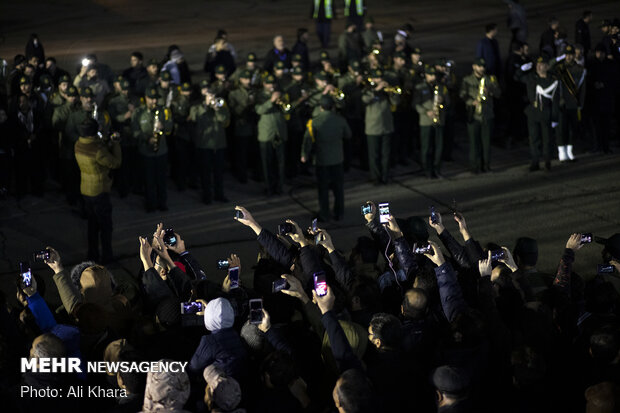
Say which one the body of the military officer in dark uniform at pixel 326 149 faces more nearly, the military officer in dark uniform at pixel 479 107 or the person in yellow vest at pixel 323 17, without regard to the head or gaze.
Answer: the person in yellow vest

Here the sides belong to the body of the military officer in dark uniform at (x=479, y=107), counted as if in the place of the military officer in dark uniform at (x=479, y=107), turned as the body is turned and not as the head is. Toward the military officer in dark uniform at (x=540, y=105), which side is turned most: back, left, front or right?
left

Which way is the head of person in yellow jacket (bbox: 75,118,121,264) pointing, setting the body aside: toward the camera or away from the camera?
away from the camera

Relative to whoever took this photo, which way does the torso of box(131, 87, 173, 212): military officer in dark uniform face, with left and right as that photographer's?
facing the viewer

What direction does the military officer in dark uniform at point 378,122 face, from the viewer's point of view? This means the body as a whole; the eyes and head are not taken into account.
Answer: toward the camera

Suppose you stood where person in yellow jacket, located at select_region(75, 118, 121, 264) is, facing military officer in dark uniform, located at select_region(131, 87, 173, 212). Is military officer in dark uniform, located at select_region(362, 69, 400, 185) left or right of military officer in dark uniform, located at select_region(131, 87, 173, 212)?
right

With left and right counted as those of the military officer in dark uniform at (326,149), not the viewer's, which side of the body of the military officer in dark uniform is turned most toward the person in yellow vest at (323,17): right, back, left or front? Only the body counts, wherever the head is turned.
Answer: front

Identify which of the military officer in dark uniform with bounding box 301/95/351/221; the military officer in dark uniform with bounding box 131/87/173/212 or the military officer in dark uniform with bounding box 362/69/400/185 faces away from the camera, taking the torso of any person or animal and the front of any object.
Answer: the military officer in dark uniform with bounding box 301/95/351/221

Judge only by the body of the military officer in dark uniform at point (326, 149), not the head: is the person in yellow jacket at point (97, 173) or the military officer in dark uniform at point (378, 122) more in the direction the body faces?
the military officer in dark uniform

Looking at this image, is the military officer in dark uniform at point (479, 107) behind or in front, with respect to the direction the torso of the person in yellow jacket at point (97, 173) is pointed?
in front

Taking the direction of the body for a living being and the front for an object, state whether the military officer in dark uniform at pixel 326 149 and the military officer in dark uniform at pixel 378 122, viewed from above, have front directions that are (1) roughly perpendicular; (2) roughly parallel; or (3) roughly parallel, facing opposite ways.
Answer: roughly parallel, facing opposite ways

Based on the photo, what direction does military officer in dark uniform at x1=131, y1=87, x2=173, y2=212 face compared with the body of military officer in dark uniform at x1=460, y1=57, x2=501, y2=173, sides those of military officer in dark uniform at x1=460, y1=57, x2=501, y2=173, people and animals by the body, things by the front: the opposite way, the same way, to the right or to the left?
the same way

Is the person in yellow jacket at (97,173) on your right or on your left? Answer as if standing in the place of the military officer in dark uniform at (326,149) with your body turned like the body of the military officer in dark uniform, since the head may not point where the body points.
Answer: on your left

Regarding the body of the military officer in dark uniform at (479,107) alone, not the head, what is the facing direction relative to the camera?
toward the camera

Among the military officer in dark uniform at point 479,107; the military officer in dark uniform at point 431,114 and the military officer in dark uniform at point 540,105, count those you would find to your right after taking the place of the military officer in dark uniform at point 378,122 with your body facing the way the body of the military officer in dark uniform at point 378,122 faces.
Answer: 0

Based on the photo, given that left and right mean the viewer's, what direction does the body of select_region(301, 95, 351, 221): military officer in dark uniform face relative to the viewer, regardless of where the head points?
facing away from the viewer

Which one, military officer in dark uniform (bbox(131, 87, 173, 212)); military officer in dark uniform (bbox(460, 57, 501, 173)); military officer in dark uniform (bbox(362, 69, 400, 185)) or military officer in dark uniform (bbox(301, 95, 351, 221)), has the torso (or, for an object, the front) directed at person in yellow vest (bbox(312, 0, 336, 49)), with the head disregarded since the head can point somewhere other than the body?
military officer in dark uniform (bbox(301, 95, 351, 221))

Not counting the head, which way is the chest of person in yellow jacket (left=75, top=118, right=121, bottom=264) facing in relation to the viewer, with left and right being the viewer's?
facing away from the viewer and to the right of the viewer

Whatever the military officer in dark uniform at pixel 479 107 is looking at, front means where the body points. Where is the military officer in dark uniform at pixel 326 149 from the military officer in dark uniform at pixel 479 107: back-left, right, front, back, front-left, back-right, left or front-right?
front-right

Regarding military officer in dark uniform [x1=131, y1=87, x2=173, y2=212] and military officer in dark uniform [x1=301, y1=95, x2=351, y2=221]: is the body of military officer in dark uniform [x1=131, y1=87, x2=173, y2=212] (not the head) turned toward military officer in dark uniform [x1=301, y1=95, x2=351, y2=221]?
no
